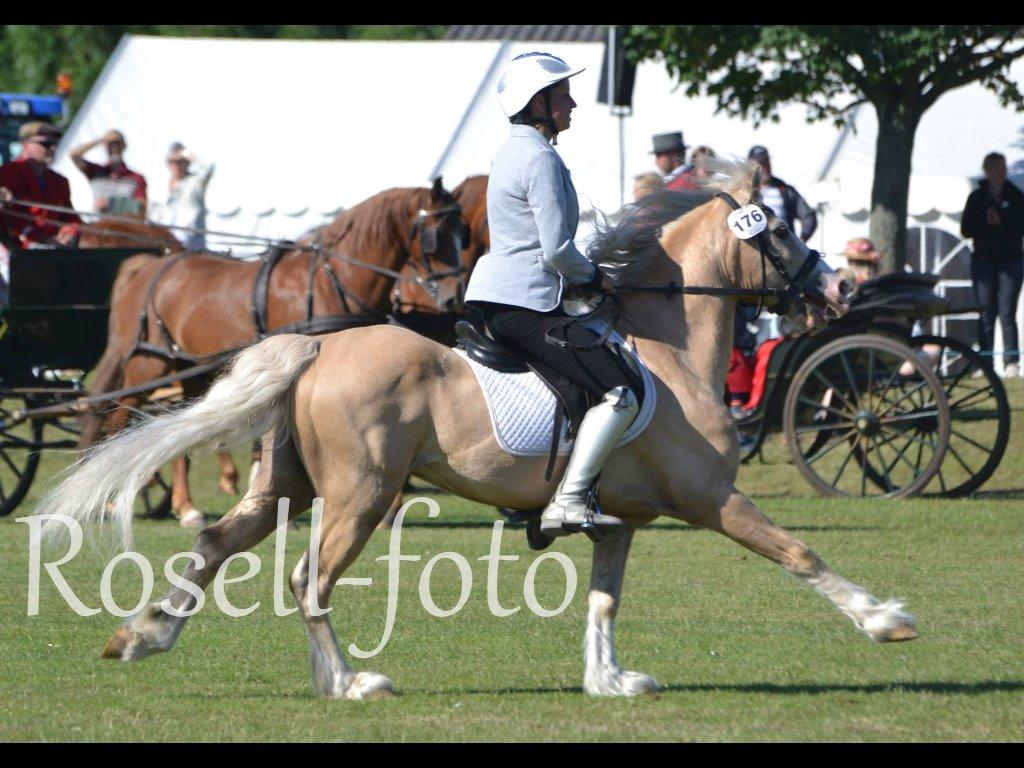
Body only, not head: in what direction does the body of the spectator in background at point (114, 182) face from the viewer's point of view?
toward the camera

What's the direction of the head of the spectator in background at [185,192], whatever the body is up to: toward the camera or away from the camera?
toward the camera

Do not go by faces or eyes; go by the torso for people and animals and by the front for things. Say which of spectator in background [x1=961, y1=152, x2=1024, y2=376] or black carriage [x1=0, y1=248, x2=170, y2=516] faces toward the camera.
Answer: the spectator in background

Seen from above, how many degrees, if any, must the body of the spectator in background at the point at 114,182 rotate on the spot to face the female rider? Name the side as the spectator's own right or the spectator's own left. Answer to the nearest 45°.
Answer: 0° — they already face them

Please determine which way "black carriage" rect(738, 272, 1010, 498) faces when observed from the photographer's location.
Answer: facing to the left of the viewer

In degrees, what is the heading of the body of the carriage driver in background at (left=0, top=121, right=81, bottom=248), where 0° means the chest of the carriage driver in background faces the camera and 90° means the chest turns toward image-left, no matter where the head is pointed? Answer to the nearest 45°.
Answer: approximately 315°

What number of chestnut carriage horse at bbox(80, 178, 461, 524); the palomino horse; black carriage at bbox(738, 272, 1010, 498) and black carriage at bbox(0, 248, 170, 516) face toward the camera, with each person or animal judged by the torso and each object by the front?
0

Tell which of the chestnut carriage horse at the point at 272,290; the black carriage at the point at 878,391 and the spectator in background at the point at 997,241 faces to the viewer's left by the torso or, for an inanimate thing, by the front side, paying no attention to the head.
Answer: the black carriage

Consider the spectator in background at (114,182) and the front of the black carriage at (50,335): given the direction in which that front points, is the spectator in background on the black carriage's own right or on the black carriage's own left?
on the black carriage's own left

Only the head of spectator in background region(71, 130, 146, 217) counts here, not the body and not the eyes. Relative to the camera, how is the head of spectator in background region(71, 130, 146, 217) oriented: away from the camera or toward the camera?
toward the camera

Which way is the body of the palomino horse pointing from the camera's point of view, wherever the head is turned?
to the viewer's right

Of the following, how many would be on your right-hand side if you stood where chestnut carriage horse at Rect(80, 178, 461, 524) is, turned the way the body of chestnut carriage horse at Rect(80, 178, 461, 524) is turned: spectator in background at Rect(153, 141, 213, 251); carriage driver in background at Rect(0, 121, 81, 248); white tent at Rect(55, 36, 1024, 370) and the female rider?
1

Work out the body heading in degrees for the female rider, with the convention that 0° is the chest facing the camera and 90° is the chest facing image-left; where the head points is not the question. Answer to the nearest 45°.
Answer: approximately 270°

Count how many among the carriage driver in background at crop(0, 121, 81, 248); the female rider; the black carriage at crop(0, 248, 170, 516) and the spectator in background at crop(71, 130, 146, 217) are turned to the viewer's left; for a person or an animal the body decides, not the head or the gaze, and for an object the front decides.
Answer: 0

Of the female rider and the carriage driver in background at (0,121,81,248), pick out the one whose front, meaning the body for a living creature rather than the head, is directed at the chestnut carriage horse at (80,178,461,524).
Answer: the carriage driver in background

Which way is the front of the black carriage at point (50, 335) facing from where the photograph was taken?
facing to the right of the viewer
